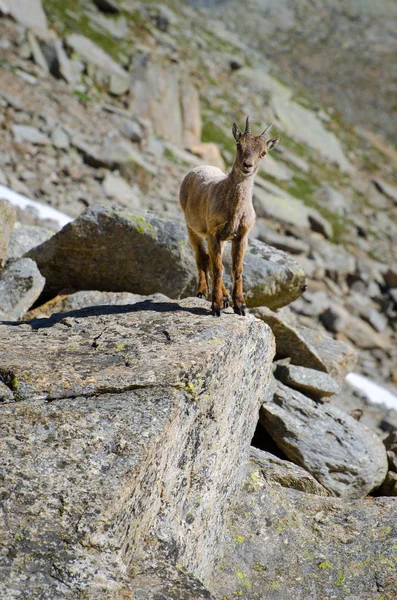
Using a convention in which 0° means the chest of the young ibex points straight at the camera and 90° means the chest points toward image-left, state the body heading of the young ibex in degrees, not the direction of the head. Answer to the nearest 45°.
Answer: approximately 315°

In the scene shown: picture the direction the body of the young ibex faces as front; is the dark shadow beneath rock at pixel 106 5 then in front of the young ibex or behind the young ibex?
behind

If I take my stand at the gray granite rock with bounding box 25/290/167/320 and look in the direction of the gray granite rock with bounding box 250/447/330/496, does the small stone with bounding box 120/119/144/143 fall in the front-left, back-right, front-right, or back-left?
back-left
